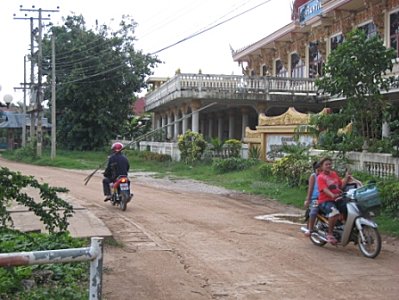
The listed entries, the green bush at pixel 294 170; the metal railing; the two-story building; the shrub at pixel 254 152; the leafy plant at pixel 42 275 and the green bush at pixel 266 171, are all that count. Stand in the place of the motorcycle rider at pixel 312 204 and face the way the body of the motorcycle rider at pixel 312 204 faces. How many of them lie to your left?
4

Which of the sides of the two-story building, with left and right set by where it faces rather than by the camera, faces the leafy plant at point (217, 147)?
front

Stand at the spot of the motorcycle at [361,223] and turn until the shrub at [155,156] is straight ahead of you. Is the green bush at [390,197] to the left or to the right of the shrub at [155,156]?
right

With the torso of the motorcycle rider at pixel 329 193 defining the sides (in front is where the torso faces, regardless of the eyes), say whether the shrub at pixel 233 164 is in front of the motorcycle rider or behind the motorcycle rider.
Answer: behind

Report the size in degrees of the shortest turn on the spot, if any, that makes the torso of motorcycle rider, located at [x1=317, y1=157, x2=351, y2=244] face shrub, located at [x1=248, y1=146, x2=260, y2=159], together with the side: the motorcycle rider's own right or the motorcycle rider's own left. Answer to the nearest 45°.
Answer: approximately 135° to the motorcycle rider's own left

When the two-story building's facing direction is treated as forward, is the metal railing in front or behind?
in front

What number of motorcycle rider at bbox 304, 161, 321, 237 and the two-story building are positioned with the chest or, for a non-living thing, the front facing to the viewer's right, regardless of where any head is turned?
1

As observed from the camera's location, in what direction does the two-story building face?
facing the viewer and to the left of the viewer

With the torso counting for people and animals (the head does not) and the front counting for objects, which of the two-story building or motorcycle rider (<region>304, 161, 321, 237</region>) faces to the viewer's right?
the motorcycle rider

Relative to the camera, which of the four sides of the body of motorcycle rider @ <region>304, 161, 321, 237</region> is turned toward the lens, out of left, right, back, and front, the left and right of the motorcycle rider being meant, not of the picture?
right
